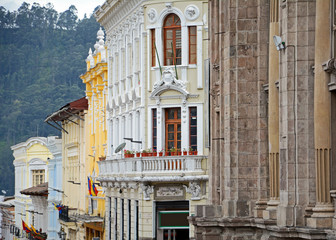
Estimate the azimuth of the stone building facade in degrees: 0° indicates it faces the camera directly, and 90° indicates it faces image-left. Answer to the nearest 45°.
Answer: approximately 45°
